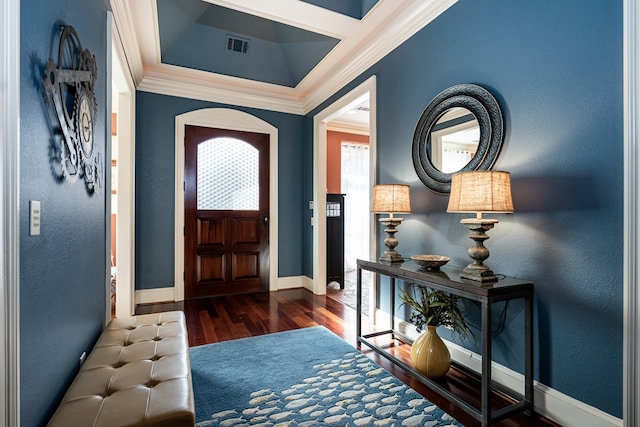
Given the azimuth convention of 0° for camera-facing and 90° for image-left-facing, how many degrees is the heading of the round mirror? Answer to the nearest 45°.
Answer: approximately 45°

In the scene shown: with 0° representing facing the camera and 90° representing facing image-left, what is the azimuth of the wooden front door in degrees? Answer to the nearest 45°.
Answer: approximately 0°

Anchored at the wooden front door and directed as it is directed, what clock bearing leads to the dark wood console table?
The dark wood console table is roughly at 11 o'clock from the wooden front door.

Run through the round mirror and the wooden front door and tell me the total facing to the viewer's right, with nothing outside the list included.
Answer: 0

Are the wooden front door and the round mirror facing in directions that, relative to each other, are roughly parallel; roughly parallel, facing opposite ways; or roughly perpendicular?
roughly perpendicular

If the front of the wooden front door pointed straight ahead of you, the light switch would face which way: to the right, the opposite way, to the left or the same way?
to the left

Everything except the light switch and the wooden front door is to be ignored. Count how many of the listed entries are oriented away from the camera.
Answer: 0

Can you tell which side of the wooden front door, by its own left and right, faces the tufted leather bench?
front

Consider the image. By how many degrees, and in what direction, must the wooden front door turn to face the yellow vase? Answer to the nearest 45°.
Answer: approximately 45° to its left

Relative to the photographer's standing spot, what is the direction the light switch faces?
facing the viewer and to the right of the viewer

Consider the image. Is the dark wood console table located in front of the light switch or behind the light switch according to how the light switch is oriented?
in front

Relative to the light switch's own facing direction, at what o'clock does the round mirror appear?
The round mirror is roughly at 11 o'clock from the light switch.
